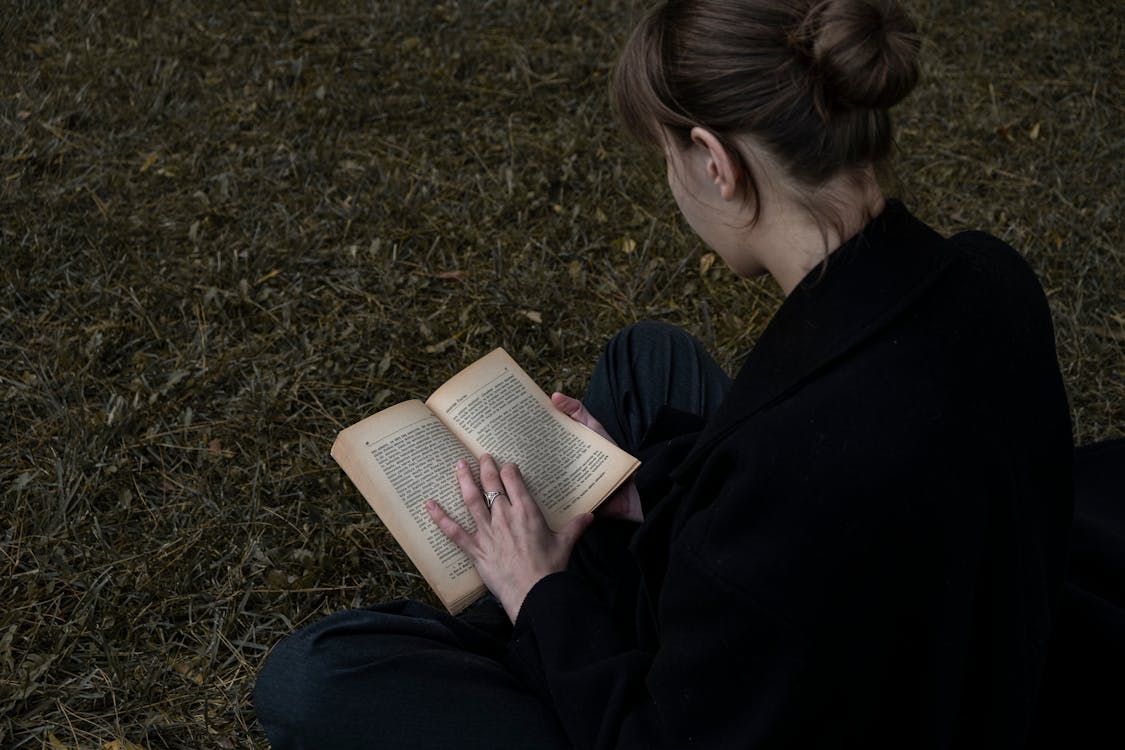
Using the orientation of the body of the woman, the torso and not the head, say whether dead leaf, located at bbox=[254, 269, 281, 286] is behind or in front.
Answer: in front

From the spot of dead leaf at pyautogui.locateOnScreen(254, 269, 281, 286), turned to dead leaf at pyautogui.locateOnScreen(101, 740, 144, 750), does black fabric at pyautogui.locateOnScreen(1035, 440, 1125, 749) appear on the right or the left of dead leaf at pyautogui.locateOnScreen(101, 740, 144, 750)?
left

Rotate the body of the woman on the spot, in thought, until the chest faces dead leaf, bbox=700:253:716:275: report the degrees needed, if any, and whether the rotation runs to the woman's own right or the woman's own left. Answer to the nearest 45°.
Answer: approximately 45° to the woman's own right

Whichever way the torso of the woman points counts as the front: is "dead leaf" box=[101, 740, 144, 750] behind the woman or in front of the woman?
in front

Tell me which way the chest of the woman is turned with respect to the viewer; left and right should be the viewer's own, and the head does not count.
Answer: facing away from the viewer and to the left of the viewer

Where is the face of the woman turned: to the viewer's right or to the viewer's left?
to the viewer's left
